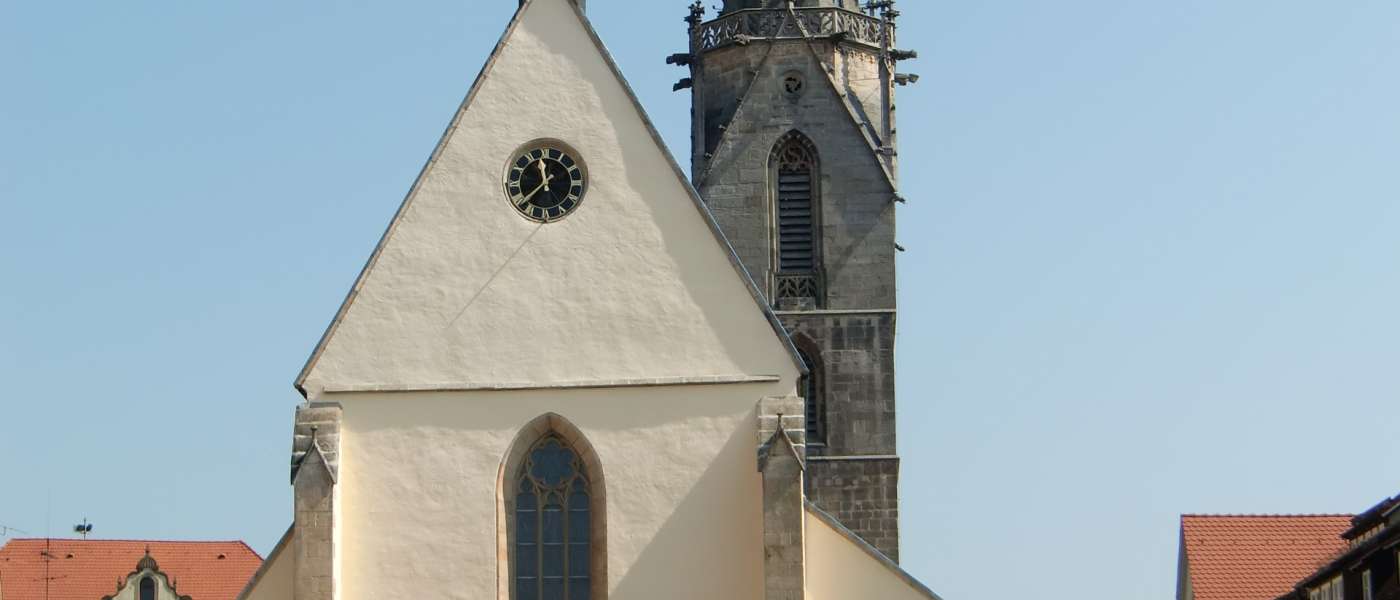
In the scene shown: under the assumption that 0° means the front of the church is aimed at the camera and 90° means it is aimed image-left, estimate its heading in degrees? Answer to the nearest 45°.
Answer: approximately 0°
